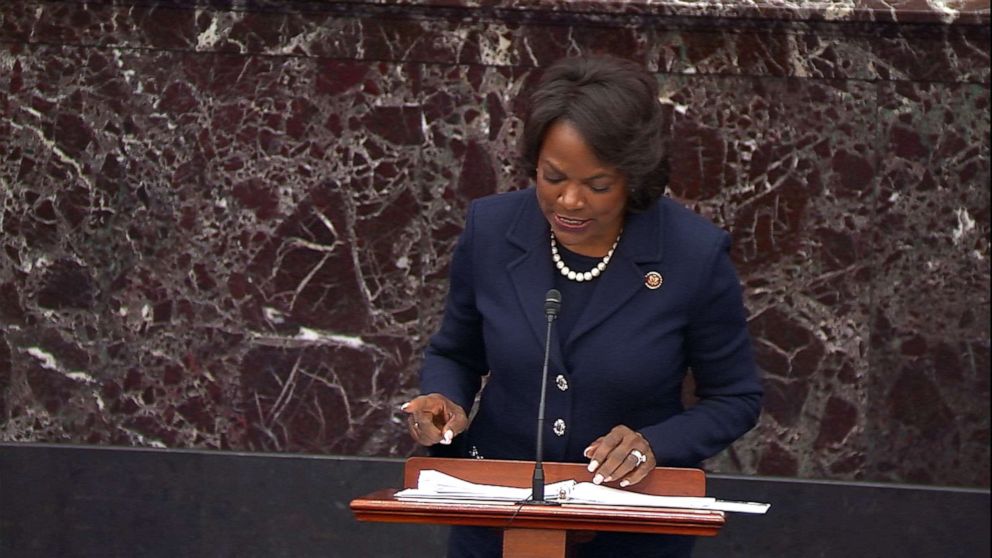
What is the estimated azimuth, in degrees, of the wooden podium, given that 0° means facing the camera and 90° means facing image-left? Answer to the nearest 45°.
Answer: approximately 0°
